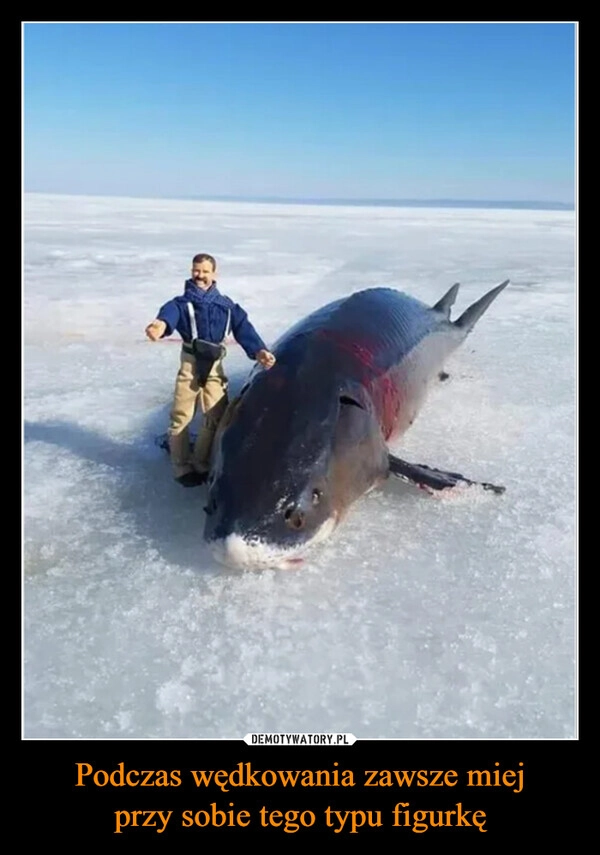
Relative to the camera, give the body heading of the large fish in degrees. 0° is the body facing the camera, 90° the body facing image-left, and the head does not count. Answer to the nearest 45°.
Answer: approximately 45°
